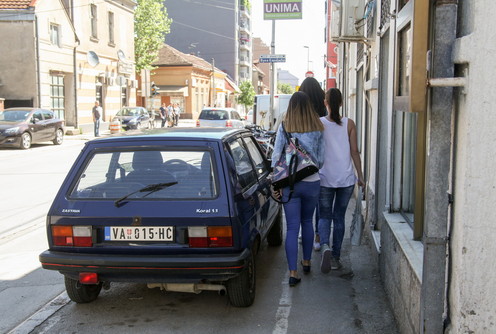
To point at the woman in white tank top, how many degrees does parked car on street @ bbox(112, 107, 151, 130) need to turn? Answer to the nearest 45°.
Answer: approximately 45° to its left

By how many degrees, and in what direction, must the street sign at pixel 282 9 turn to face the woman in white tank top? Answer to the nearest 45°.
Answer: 0° — it already faces them

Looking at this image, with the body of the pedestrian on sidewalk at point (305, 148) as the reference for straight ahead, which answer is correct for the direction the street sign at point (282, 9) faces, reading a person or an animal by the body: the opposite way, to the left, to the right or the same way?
the opposite way

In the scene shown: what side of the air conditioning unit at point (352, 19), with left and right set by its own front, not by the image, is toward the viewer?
left

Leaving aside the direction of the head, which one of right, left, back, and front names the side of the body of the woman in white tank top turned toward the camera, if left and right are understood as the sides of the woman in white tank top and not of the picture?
back

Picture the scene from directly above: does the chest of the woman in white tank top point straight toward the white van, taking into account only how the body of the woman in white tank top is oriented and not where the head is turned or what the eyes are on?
yes

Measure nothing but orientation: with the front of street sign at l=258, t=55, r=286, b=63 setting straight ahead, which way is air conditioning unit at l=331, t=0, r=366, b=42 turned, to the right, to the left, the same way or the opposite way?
to the right

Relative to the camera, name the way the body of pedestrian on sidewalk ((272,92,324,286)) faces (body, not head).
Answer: away from the camera

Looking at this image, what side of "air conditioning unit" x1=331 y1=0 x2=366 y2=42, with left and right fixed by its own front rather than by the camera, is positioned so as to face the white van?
right

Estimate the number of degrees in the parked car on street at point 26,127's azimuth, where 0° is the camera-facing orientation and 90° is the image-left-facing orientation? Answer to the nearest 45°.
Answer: approximately 45°
